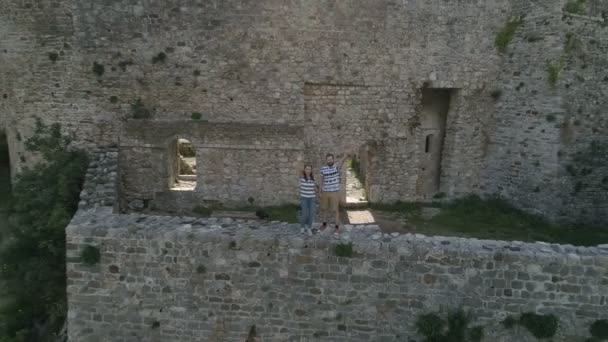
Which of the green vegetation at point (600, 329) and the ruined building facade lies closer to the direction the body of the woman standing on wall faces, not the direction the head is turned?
the green vegetation

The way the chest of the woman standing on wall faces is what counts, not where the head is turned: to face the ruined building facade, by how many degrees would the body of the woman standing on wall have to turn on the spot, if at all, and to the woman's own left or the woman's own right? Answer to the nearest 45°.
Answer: approximately 180°

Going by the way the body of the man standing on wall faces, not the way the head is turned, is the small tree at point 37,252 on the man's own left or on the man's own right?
on the man's own right

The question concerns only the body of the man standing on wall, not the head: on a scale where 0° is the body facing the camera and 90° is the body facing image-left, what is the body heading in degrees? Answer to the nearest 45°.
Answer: approximately 0°

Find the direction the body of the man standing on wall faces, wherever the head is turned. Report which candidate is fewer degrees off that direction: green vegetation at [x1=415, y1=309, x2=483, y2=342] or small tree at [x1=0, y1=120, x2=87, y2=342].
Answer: the green vegetation

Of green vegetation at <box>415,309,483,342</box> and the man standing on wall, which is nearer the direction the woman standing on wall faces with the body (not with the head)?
the green vegetation

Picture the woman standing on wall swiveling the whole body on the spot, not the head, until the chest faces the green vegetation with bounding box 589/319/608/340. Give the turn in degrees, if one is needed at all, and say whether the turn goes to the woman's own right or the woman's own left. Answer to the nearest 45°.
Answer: approximately 90° to the woman's own left

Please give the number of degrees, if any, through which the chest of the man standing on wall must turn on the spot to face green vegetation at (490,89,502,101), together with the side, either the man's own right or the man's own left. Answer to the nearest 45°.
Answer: approximately 135° to the man's own left

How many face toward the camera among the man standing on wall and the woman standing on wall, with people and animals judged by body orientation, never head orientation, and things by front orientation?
2

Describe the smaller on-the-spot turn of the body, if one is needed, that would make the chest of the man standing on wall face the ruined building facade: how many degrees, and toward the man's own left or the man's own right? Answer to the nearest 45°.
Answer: approximately 180°

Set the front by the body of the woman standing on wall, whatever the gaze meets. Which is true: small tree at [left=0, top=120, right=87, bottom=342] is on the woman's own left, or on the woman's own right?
on the woman's own right

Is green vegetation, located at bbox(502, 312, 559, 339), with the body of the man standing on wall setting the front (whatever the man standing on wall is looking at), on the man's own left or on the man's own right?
on the man's own left

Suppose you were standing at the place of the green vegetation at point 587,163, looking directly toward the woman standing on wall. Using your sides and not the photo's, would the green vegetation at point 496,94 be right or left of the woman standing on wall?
right
